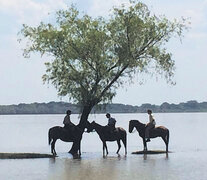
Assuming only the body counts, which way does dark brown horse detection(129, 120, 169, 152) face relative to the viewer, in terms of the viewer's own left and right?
facing to the left of the viewer

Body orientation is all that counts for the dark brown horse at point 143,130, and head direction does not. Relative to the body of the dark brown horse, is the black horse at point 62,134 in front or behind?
in front
